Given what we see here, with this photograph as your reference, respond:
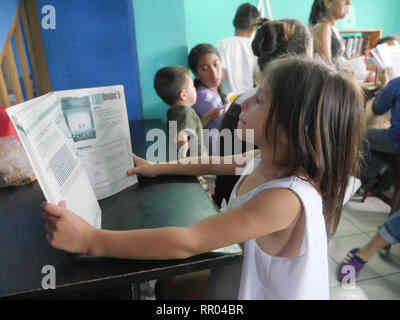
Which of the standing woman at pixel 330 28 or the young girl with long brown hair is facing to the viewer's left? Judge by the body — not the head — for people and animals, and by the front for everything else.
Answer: the young girl with long brown hair

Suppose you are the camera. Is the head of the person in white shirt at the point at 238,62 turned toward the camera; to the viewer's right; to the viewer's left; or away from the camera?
away from the camera

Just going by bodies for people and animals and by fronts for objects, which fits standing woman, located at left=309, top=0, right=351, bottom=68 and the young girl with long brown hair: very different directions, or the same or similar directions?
very different directions

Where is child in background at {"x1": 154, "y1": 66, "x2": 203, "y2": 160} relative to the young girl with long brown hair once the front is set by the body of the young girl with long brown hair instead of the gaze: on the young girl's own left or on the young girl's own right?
on the young girl's own right

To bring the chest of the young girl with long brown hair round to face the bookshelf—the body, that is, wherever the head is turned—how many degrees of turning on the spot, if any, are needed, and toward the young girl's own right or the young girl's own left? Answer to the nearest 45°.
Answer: approximately 135° to the young girl's own right

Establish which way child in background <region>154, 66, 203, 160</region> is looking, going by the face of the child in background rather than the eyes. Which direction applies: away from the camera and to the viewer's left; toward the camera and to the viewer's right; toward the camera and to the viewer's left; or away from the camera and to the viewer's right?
away from the camera and to the viewer's right

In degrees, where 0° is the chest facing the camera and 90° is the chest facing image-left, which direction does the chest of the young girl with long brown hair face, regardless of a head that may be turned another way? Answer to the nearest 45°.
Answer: approximately 90°

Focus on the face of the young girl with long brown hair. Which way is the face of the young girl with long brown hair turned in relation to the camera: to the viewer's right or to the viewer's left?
to the viewer's left
